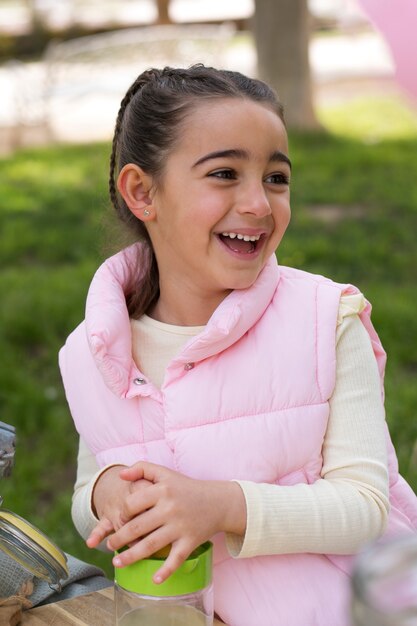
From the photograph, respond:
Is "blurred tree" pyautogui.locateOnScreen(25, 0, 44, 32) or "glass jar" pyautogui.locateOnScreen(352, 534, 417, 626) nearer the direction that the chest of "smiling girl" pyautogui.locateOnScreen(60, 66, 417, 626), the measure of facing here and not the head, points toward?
the glass jar

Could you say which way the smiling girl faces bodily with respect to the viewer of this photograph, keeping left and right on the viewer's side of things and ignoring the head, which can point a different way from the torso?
facing the viewer and to the left of the viewer

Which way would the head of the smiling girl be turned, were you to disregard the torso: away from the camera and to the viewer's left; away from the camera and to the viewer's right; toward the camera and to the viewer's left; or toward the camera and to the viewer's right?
toward the camera and to the viewer's right

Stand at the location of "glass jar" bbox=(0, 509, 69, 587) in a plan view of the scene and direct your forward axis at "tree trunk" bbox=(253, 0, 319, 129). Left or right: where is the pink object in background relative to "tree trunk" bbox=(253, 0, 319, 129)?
right

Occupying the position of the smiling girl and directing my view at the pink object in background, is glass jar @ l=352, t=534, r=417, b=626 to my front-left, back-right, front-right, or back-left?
back-right

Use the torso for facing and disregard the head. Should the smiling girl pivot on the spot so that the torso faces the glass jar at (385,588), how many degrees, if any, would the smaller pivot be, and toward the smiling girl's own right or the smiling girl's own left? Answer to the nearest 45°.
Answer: approximately 45° to the smiling girl's own left

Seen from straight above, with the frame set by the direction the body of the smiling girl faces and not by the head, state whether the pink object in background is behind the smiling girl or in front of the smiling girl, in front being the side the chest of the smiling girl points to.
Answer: behind

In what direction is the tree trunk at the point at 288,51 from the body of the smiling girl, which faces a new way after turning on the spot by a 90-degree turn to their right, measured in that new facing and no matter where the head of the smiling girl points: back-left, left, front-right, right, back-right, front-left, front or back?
front-right
